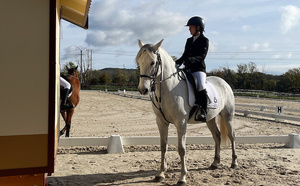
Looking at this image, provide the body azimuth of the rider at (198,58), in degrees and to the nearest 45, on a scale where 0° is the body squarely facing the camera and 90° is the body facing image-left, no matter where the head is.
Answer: approximately 45°

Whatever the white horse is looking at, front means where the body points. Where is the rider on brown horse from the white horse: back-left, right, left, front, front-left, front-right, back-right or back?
right

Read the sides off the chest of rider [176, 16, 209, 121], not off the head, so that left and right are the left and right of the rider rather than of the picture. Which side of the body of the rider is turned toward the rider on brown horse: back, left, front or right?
right

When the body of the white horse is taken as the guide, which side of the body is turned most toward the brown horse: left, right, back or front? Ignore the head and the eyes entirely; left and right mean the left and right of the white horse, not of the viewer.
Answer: right

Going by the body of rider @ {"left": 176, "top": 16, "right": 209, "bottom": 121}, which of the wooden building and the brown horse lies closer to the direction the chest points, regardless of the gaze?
the wooden building

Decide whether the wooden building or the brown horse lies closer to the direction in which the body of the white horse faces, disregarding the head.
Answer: the wooden building

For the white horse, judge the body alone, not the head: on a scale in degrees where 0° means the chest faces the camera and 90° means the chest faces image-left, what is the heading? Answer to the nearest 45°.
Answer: approximately 45°

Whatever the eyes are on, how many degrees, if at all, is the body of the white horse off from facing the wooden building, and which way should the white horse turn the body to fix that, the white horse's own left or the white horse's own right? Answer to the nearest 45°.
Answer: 0° — it already faces it
